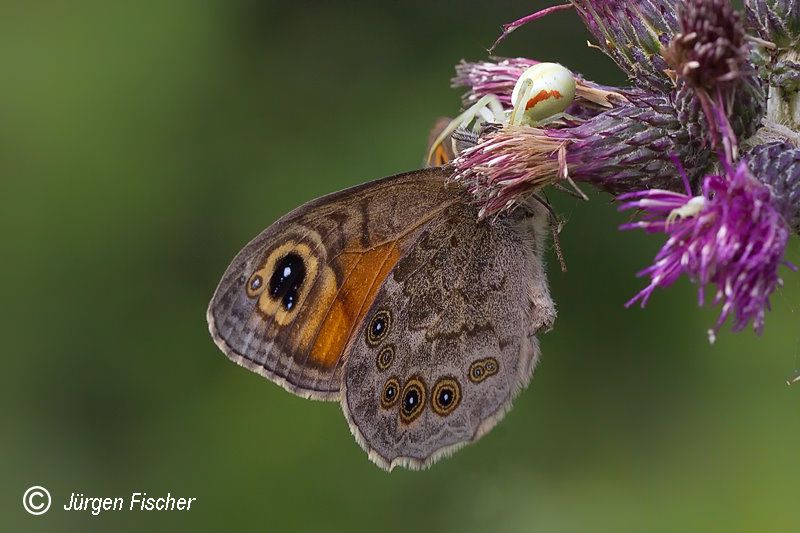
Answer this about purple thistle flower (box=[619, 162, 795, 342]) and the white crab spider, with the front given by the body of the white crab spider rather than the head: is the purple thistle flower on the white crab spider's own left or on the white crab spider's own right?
on the white crab spider's own left

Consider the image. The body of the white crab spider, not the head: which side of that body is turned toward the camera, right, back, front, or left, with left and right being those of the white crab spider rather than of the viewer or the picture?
left
